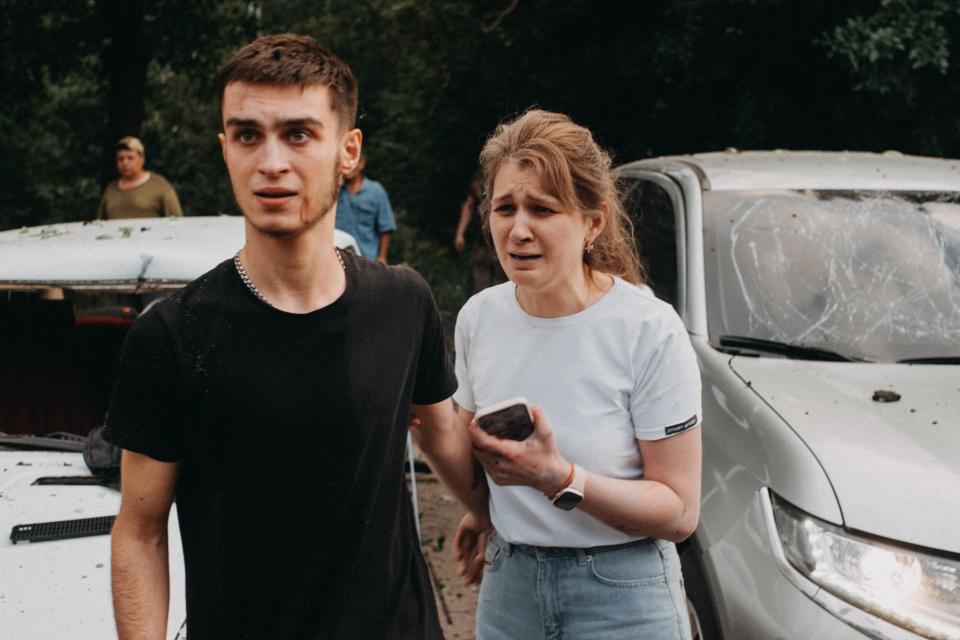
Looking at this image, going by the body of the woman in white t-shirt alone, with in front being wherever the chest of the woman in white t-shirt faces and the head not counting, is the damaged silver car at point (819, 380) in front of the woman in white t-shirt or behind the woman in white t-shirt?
behind

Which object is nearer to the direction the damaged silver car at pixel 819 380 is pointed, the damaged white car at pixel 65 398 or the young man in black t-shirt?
the young man in black t-shirt

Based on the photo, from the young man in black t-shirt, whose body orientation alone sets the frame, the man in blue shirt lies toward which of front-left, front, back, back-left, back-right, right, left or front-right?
back

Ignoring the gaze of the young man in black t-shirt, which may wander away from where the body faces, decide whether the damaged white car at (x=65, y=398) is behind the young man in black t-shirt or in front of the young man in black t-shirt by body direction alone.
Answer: behind

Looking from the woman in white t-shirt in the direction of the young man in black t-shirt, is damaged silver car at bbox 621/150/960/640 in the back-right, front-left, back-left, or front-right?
back-right

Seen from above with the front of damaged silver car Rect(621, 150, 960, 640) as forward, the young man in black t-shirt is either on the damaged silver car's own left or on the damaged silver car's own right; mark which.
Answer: on the damaged silver car's own right

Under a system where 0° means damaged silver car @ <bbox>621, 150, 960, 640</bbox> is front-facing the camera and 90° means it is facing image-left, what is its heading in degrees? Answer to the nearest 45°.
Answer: approximately 315°

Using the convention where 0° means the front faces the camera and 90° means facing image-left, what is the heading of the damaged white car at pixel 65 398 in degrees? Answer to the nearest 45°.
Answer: approximately 45°

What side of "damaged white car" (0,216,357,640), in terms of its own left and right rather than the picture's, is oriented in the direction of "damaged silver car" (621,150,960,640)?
left
